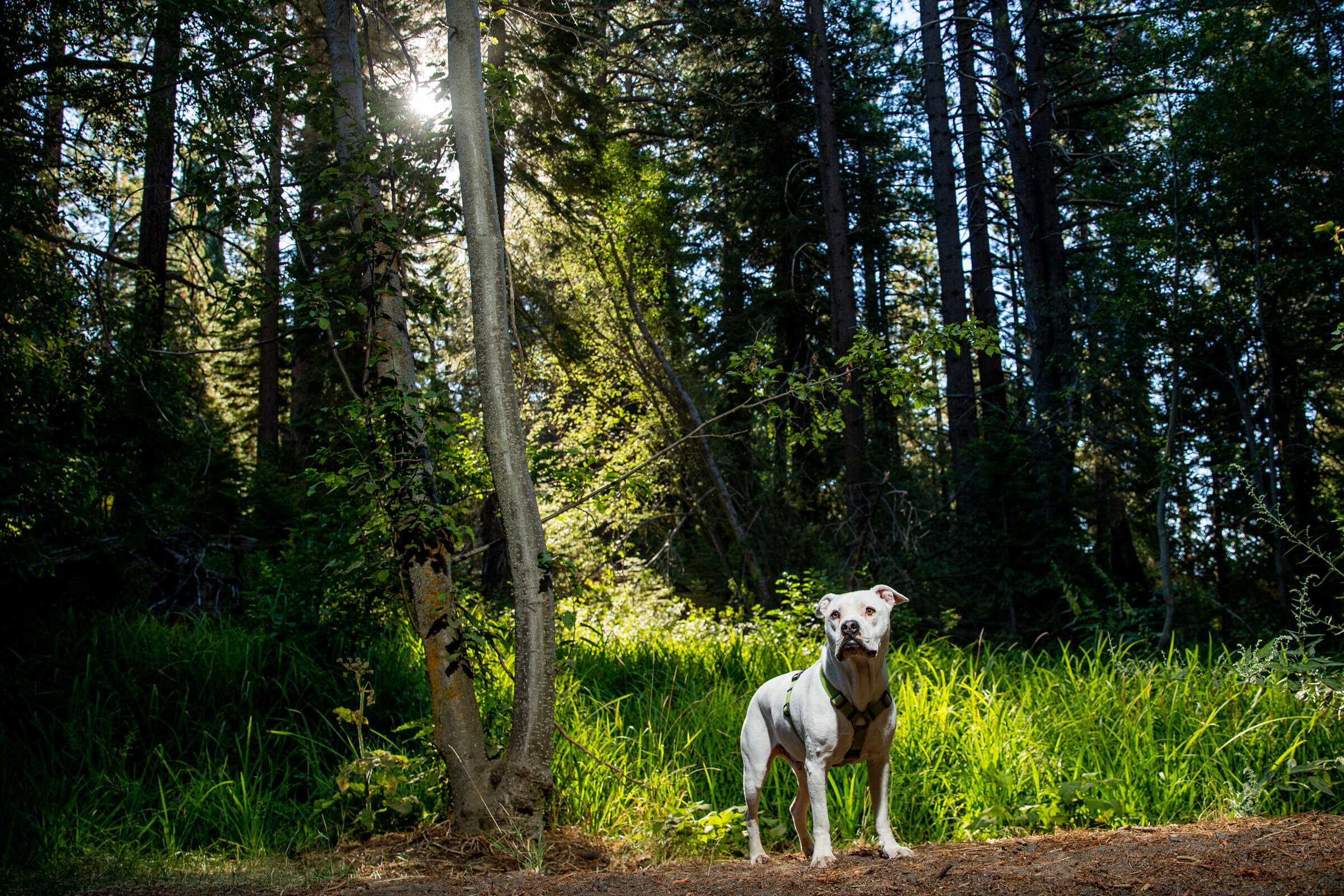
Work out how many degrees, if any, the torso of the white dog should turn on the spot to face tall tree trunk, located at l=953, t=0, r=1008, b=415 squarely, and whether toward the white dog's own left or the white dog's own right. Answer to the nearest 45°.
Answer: approximately 135° to the white dog's own left

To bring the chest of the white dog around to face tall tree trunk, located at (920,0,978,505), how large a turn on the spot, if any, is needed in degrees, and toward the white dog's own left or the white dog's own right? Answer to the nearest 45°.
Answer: approximately 135° to the white dog's own left

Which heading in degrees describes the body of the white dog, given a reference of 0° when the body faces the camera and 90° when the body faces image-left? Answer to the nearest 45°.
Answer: approximately 315°

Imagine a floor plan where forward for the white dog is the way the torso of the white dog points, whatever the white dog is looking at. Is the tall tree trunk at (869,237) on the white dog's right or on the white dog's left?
on the white dog's left

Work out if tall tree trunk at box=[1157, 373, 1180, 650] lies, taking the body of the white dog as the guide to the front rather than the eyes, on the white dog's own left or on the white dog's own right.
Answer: on the white dog's own left

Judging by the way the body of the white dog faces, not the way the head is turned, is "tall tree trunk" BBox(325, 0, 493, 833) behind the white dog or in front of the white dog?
behind

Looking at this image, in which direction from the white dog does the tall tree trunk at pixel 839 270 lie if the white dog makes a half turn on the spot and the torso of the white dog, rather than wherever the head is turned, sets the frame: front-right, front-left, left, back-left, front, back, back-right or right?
front-right

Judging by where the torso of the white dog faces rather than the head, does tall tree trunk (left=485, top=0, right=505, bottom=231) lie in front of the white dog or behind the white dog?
behind

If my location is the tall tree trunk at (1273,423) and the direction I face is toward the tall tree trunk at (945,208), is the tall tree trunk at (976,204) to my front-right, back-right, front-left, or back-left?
front-right

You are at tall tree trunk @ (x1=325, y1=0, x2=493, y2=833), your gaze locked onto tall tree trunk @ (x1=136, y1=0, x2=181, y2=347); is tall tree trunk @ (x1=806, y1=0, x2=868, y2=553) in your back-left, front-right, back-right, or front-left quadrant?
front-right
